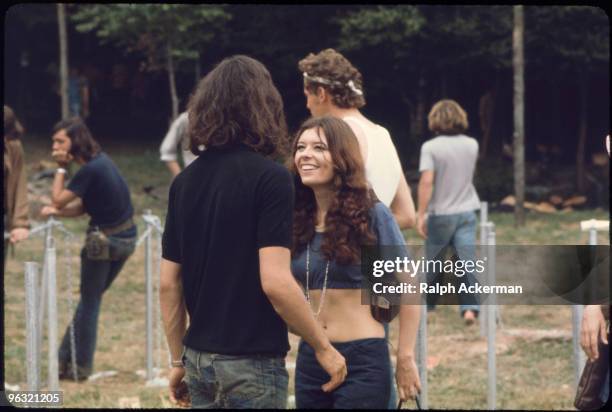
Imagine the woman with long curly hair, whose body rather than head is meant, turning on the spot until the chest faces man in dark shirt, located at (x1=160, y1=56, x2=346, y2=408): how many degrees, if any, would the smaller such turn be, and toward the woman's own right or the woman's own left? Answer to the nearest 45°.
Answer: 0° — they already face them

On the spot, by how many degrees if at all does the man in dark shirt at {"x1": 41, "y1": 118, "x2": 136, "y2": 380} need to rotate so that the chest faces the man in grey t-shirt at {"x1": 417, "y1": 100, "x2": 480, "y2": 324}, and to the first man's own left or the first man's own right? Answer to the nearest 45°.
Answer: approximately 180°

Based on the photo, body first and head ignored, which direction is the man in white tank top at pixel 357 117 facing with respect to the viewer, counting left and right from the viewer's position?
facing away from the viewer and to the left of the viewer

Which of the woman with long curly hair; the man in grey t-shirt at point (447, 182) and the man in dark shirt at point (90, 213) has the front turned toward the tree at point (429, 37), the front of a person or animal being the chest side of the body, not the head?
the man in grey t-shirt

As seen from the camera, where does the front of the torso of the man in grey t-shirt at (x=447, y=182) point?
away from the camera

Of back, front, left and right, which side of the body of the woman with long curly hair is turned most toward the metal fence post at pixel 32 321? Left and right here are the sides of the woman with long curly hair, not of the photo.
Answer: right

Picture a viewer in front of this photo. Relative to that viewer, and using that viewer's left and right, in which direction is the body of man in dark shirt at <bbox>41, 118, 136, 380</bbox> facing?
facing to the left of the viewer

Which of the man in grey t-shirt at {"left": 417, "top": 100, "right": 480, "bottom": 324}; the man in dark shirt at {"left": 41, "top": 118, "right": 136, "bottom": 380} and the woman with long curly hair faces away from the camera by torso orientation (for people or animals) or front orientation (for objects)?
the man in grey t-shirt

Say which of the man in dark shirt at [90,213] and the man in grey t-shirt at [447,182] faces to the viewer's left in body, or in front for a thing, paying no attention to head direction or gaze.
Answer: the man in dark shirt

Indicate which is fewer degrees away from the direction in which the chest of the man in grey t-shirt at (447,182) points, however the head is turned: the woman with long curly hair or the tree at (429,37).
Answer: the tree

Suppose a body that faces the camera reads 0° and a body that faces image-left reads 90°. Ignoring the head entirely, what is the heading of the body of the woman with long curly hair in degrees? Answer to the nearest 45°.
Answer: approximately 45°

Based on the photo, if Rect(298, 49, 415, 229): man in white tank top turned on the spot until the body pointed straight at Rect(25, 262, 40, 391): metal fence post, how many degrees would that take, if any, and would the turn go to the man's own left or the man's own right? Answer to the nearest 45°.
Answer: approximately 45° to the man's own left

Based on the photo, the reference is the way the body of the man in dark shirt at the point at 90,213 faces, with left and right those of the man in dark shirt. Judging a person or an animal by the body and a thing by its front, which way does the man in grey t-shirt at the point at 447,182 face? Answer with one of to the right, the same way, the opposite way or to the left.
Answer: to the right

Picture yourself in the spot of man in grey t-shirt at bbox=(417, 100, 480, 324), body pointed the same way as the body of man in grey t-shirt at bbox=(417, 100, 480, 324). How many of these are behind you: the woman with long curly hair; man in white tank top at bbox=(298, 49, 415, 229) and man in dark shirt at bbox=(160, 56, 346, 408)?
3
